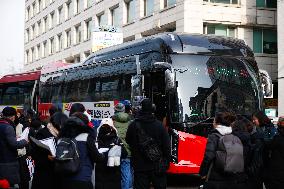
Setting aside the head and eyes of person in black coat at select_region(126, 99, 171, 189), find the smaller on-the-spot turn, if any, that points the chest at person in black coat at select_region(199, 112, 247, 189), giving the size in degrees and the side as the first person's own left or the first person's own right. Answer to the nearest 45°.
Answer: approximately 135° to the first person's own right

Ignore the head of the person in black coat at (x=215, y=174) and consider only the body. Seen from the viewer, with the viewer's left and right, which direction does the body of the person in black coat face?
facing away from the viewer and to the left of the viewer

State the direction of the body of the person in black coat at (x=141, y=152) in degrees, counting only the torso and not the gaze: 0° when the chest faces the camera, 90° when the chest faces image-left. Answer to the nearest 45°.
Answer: approximately 180°

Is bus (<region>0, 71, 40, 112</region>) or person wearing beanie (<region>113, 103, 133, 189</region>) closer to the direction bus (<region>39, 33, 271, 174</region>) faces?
the person wearing beanie

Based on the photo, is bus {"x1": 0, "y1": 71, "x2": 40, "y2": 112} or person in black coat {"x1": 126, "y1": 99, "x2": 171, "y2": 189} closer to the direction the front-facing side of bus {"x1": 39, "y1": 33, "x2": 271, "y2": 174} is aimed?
the person in black coat

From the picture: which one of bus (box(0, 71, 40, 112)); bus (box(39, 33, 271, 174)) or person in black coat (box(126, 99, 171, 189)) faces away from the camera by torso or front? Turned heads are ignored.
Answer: the person in black coat

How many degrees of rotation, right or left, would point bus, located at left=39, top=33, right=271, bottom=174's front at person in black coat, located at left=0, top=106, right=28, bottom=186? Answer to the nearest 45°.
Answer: approximately 90° to its right

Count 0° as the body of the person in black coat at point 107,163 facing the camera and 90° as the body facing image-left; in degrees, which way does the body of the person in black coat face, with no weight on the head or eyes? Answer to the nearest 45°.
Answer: approximately 180°

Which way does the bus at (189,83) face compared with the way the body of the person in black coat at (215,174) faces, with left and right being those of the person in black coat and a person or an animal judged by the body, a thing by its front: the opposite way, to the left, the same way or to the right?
the opposite way

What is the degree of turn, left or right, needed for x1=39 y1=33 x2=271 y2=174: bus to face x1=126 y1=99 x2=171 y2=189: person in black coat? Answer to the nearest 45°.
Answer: approximately 45° to its right

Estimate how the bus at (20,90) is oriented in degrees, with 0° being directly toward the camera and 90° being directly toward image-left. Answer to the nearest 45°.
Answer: approximately 315°
